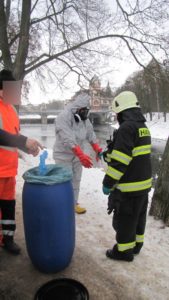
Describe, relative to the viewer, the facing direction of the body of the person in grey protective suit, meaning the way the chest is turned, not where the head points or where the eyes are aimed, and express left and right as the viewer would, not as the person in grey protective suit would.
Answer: facing the viewer and to the right of the viewer

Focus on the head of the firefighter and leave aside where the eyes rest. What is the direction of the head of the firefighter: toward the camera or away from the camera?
away from the camera

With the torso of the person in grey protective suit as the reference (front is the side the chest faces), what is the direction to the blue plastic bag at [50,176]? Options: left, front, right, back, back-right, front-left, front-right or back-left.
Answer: front-right

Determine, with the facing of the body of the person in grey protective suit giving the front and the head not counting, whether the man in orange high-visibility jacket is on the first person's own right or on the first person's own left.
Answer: on the first person's own right

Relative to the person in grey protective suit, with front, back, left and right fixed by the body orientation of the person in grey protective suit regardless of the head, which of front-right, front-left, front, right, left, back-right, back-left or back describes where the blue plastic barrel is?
front-right

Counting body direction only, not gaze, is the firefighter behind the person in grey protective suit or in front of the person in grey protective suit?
in front
